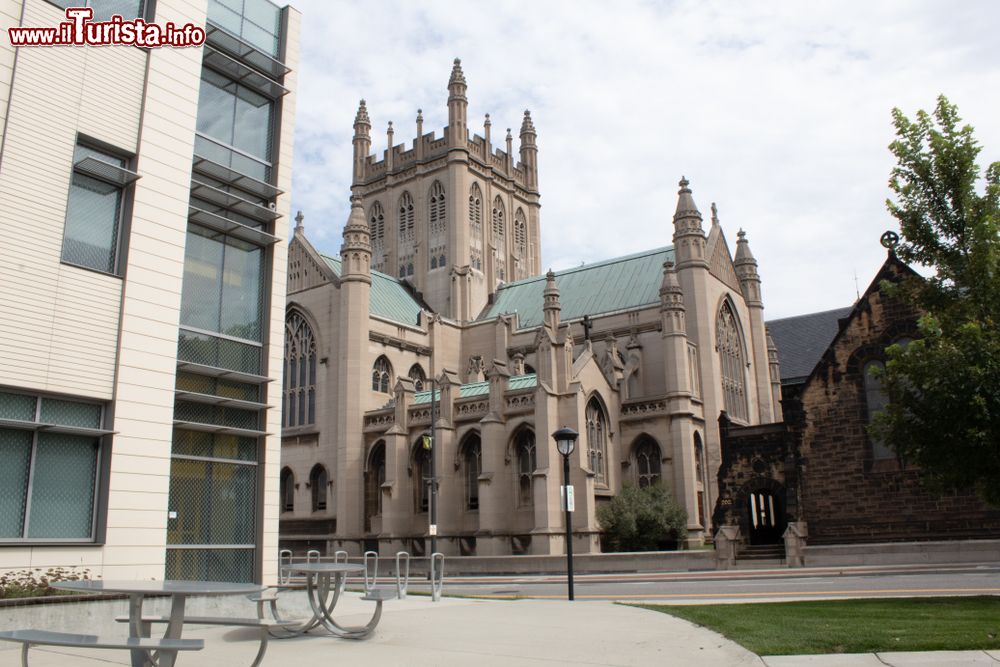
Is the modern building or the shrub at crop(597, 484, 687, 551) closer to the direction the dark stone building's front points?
the modern building

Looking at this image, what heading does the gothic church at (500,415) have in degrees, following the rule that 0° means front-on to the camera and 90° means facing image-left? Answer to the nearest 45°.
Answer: approximately 315°

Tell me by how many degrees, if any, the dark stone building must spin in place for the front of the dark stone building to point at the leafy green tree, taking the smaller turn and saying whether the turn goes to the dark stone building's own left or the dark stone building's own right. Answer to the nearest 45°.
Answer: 0° — it already faces it

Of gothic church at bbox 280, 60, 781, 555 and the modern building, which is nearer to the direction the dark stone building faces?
the modern building

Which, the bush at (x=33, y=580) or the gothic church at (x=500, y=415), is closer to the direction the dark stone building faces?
the bush

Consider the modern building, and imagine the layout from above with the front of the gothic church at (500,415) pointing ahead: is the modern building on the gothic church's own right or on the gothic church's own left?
on the gothic church's own right

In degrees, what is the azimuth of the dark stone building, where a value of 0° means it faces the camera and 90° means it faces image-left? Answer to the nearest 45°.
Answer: approximately 0°

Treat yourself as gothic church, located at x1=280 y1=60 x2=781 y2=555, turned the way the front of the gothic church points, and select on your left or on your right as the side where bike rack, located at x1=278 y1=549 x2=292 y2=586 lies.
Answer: on your right

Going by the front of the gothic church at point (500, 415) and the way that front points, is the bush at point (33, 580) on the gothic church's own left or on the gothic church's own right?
on the gothic church's own right
